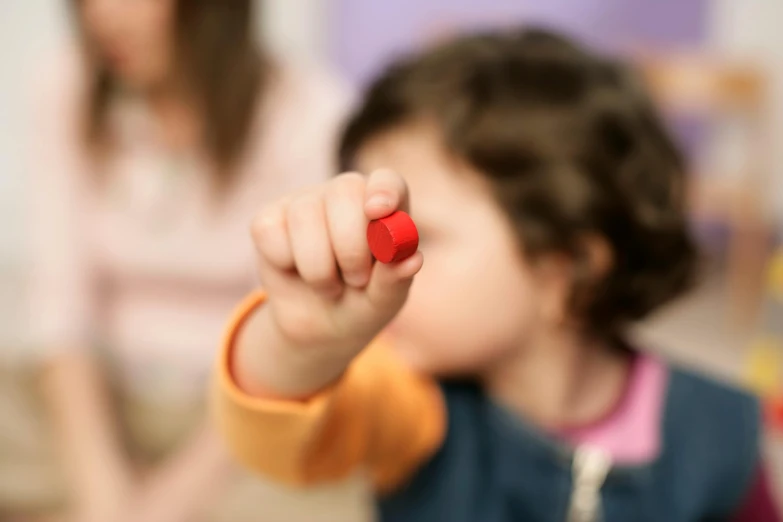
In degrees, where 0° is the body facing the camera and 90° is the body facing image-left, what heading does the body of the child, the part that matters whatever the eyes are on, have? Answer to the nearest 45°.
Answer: approximately 45°
